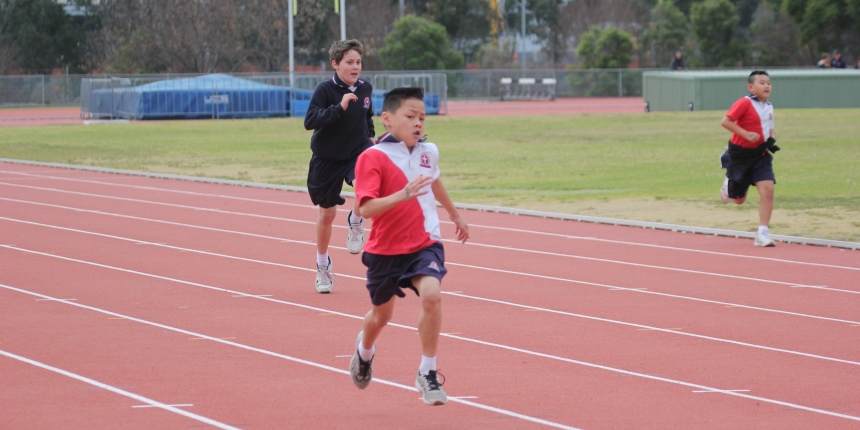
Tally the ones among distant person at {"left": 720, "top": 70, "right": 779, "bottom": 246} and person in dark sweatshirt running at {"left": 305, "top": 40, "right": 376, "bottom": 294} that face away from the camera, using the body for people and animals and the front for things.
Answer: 0

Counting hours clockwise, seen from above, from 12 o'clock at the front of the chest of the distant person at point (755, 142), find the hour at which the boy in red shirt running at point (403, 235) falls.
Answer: The boy in red shirt running is roughly at 2 o'clock from the distant person.

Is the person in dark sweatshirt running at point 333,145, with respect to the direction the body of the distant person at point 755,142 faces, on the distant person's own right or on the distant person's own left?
on the distant person's own right

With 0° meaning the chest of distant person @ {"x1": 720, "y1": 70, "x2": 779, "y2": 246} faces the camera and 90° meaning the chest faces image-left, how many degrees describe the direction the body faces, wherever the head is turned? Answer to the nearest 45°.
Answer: approximately 315°

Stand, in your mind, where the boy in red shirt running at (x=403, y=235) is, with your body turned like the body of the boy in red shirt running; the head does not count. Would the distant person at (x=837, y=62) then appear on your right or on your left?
on your left

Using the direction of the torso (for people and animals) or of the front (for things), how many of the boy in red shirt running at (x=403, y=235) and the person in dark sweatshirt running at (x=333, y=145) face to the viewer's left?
0

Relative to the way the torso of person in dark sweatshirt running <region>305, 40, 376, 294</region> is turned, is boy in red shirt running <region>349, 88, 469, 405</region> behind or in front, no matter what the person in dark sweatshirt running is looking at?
in front

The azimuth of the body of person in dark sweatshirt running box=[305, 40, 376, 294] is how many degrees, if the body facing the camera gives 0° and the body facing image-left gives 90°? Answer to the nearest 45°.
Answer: approximately 315°
